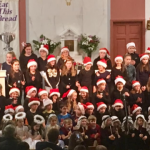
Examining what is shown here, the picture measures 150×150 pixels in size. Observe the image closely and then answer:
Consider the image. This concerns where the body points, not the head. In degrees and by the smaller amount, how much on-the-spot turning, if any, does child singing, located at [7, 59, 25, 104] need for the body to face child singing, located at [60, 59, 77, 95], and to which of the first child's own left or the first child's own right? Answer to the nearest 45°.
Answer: approximately 45° to the first child's own left

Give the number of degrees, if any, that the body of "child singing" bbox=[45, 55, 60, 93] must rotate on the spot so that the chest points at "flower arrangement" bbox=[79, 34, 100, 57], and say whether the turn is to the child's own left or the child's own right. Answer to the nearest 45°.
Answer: approximately 180°

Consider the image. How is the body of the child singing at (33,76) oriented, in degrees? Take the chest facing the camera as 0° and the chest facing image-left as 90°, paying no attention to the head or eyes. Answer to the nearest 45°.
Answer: approximately 0°

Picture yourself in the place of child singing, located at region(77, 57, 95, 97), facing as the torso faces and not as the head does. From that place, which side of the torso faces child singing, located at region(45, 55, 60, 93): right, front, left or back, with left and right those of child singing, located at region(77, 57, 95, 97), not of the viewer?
right

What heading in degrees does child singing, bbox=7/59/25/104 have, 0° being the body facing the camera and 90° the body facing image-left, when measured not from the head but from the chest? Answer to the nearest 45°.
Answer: approximately 315°
